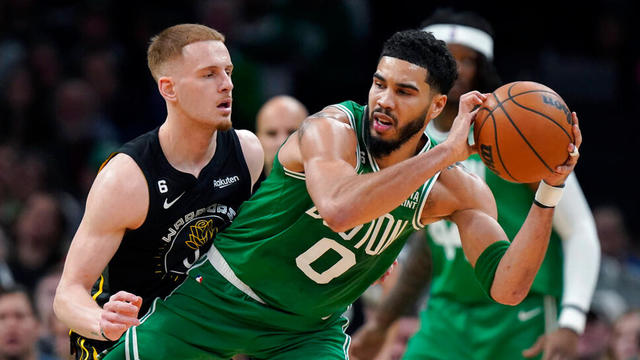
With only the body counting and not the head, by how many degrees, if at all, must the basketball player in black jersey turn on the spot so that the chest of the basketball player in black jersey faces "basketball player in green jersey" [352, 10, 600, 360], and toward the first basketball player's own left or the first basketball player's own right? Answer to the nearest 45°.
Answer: approximately 45° to the first basketball player's own left

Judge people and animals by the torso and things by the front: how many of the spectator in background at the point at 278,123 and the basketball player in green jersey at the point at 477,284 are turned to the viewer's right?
0

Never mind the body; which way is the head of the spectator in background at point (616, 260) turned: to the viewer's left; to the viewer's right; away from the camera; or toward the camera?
toward the camera

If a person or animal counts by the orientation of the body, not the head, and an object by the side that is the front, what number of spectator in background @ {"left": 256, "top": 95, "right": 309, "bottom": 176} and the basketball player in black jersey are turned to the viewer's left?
0

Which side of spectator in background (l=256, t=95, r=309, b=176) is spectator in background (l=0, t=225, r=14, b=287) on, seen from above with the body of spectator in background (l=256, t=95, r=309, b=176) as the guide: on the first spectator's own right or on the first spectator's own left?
on the first spectator's own right

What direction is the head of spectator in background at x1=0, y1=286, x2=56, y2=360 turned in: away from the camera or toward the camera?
toward the camera

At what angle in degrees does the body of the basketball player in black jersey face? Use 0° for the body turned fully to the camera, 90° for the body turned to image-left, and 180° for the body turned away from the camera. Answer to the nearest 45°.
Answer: approximately 315°

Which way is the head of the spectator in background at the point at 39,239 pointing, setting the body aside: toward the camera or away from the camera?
toward the camera

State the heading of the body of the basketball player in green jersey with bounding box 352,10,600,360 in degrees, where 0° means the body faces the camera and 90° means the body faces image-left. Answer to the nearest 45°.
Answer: approximately 45°

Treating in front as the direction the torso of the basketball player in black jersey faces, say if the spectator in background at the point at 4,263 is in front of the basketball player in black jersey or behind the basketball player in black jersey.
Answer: behind

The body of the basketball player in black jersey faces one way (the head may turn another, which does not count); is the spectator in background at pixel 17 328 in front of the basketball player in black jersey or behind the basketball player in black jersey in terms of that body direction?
behind

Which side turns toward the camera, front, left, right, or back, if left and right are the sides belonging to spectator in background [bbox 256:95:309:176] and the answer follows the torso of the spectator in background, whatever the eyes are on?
front

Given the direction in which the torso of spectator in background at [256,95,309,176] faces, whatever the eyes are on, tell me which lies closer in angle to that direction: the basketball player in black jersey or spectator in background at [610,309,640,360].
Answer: the basketball player in black jersey
